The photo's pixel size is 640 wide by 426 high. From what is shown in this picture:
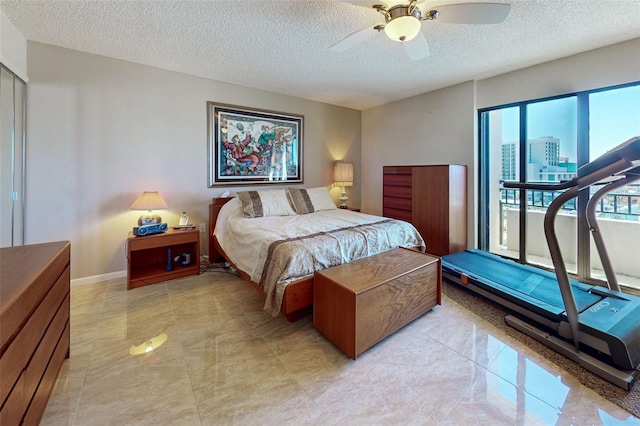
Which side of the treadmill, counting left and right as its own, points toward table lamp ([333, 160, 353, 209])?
back

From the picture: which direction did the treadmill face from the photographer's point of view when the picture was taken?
facing the viewer and to the right of the viewer

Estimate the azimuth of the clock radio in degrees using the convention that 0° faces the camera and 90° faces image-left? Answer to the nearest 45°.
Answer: approximately 315°

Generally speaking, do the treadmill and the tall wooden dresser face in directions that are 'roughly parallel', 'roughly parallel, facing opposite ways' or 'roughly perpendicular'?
roughly perpendicular

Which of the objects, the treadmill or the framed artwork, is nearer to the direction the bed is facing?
the treadmill

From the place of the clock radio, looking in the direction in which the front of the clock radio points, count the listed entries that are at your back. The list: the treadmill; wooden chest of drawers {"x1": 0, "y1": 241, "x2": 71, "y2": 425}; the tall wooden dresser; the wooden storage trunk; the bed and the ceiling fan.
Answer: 0

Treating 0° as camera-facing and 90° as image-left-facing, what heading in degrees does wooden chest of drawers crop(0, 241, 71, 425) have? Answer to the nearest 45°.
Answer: approximately 270°

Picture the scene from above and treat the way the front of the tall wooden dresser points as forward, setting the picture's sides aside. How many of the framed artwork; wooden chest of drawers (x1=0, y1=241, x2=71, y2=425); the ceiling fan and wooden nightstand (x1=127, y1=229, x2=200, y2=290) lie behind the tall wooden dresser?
0

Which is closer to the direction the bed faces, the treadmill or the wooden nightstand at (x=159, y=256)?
the treadmill

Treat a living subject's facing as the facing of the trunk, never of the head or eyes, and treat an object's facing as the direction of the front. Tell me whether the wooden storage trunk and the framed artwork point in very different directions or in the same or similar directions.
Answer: same or similar directions

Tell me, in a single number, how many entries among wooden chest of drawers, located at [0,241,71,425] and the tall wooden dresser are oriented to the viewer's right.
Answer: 1

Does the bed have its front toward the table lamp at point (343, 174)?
no

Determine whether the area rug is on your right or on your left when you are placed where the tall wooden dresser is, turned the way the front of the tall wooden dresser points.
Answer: on your left
